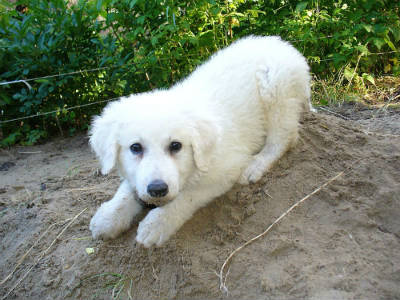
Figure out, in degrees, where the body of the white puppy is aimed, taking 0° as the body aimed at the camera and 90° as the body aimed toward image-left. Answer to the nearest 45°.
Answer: approximately 45°

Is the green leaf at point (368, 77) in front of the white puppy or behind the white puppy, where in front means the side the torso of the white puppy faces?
behind
